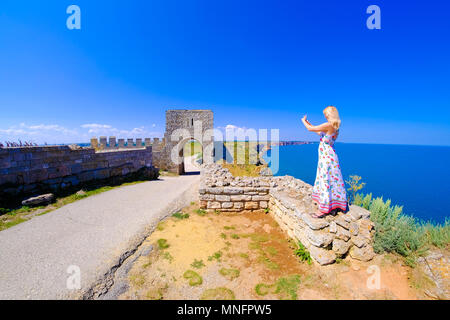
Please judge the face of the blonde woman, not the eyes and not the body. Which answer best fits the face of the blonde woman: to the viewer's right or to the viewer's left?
to the viewer's left

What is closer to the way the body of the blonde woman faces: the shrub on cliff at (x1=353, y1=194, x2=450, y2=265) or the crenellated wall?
the crenellated wall

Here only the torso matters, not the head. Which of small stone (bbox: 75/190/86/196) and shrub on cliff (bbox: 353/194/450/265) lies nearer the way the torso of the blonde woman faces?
the small stone

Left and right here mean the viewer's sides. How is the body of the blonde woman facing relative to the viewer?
facing to the left of the viewer
